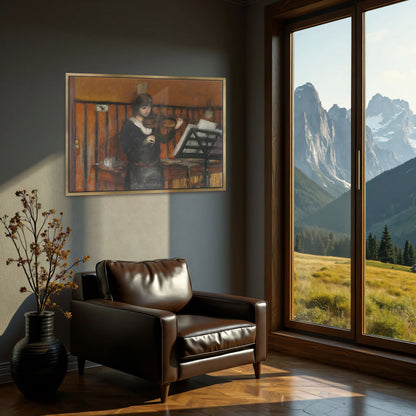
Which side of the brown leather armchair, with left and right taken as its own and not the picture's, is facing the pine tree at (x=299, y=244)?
left

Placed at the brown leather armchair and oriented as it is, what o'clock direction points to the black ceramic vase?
The black ceramic vase is roughly at 4 o'clock from the brown leather armchair.

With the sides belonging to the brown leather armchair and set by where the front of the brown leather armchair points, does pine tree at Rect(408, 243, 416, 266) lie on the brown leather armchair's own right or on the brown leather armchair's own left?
on the brown leather armchair's own left

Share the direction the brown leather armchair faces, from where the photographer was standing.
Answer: facing the viewer and to the right of the viewer

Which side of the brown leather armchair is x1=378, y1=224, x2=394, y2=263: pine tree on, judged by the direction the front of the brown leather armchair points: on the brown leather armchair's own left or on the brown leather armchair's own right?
on the brown leather armchair's own left

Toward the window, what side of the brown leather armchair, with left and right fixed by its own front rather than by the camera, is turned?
left

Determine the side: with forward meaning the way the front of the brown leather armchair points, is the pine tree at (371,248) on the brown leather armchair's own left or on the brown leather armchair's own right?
on the brown leather armchair's own left
